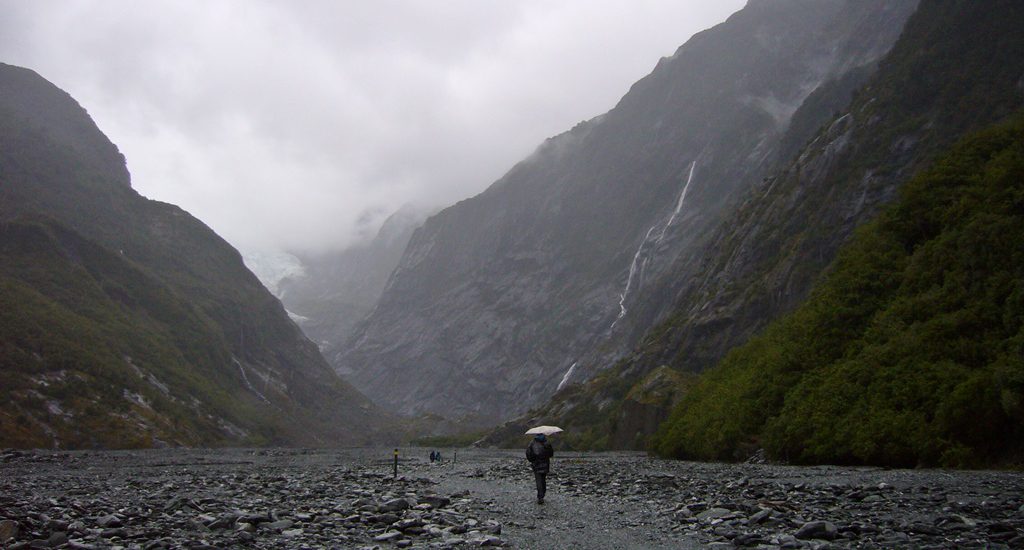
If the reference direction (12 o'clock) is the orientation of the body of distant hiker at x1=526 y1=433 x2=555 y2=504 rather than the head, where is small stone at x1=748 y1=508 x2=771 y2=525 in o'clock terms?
The small stone is roughly at 5 o'clock from the distant hiker.

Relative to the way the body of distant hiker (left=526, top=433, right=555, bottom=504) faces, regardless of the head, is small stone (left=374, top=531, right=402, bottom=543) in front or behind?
behind

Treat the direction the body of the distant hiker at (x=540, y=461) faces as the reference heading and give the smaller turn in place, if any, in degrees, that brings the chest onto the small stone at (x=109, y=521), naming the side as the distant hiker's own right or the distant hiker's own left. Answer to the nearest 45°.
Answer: approximately 135° to the distant hiker's own left

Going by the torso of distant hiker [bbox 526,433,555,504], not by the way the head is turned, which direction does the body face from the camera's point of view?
away from the camera

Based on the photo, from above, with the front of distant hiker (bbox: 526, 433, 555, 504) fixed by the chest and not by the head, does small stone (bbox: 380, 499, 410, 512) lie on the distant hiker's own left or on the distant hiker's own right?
on the distant hiker's own left

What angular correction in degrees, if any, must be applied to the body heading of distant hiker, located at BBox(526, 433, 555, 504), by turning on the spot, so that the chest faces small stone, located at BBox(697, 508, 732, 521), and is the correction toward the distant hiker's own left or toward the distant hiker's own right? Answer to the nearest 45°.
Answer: approximately 135° to the distant hiker's own right

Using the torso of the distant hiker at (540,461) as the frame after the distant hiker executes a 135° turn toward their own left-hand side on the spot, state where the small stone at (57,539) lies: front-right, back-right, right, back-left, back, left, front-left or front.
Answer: front

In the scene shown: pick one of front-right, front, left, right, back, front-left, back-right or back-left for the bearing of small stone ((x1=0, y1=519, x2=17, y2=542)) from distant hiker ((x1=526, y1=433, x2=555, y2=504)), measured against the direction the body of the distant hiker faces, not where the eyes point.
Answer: back-left

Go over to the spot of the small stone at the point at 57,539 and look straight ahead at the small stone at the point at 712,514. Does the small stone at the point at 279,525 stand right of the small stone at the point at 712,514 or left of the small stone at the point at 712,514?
left
